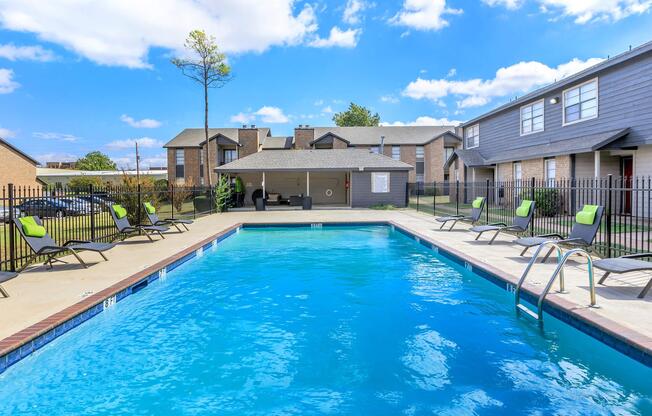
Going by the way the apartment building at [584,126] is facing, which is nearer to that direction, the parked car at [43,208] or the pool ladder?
the parked car

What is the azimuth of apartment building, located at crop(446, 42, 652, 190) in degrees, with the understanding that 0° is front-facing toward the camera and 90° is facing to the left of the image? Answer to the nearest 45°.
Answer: approximately 45°

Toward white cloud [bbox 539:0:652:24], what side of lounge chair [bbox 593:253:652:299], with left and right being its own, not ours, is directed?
right

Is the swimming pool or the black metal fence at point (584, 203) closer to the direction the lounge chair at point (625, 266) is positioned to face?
the swimming pool

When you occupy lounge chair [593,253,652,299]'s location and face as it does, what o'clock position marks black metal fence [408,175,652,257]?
The black metal fence is roughly at 3 o'clock from the lounge chair.

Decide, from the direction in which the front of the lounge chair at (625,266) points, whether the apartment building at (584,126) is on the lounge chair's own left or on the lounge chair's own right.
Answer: on the lounge chair's own right

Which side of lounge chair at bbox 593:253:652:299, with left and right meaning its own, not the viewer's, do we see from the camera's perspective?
left

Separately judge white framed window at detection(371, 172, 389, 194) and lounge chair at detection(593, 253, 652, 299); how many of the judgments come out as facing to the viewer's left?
1

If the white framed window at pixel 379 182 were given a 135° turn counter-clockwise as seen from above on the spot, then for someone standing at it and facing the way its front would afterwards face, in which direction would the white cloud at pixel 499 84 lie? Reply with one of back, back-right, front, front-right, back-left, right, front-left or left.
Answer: front

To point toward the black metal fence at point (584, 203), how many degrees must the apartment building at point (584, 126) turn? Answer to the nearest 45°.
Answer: approximately 45° to its left

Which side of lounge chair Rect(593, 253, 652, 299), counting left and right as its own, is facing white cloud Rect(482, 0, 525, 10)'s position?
right
